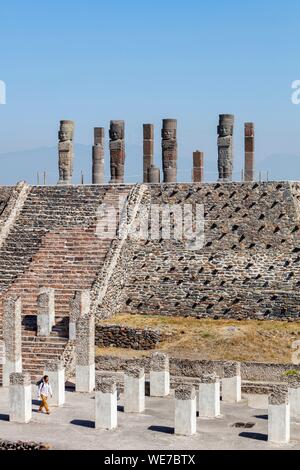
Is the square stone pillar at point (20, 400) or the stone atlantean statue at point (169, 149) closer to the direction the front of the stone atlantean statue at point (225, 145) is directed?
the square stone pillar

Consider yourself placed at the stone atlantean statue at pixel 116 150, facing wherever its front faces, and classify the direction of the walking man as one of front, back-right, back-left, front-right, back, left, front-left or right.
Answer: front-left

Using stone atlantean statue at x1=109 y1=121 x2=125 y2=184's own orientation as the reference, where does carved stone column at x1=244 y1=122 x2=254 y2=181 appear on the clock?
The carved stone column is roughly at 8 o'clock from the stone atlantean statue.

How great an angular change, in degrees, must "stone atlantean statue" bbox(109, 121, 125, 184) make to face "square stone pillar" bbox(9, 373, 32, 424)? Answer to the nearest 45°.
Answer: approximately 45° to its left

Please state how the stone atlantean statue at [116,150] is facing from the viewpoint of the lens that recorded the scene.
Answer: facing the viewer and to the left of the viewer

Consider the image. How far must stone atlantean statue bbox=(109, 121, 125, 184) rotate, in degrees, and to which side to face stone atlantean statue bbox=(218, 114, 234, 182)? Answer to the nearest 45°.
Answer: approximately 90° to its left

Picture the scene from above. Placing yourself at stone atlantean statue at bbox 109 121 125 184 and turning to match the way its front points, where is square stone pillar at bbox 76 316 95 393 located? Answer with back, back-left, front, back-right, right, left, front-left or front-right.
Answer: front-left

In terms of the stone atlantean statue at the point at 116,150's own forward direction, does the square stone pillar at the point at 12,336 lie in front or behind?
in front

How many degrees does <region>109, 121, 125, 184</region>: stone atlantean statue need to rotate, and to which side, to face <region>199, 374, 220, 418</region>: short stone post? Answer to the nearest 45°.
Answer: approximately 45° to its left

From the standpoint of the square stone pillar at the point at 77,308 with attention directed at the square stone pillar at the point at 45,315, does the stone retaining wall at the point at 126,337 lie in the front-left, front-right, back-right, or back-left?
back-right

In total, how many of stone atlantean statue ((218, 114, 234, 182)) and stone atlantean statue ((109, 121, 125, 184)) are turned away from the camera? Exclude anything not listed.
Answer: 0

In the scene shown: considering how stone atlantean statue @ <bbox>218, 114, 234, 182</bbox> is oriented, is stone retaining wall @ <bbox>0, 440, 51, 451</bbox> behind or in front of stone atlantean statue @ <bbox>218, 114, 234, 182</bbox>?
in front

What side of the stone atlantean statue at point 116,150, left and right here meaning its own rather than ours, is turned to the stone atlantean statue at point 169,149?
left

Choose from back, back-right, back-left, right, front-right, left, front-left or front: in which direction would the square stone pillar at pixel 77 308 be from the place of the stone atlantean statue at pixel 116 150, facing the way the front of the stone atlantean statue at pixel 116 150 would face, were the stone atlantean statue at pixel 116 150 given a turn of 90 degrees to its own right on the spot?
back-left
